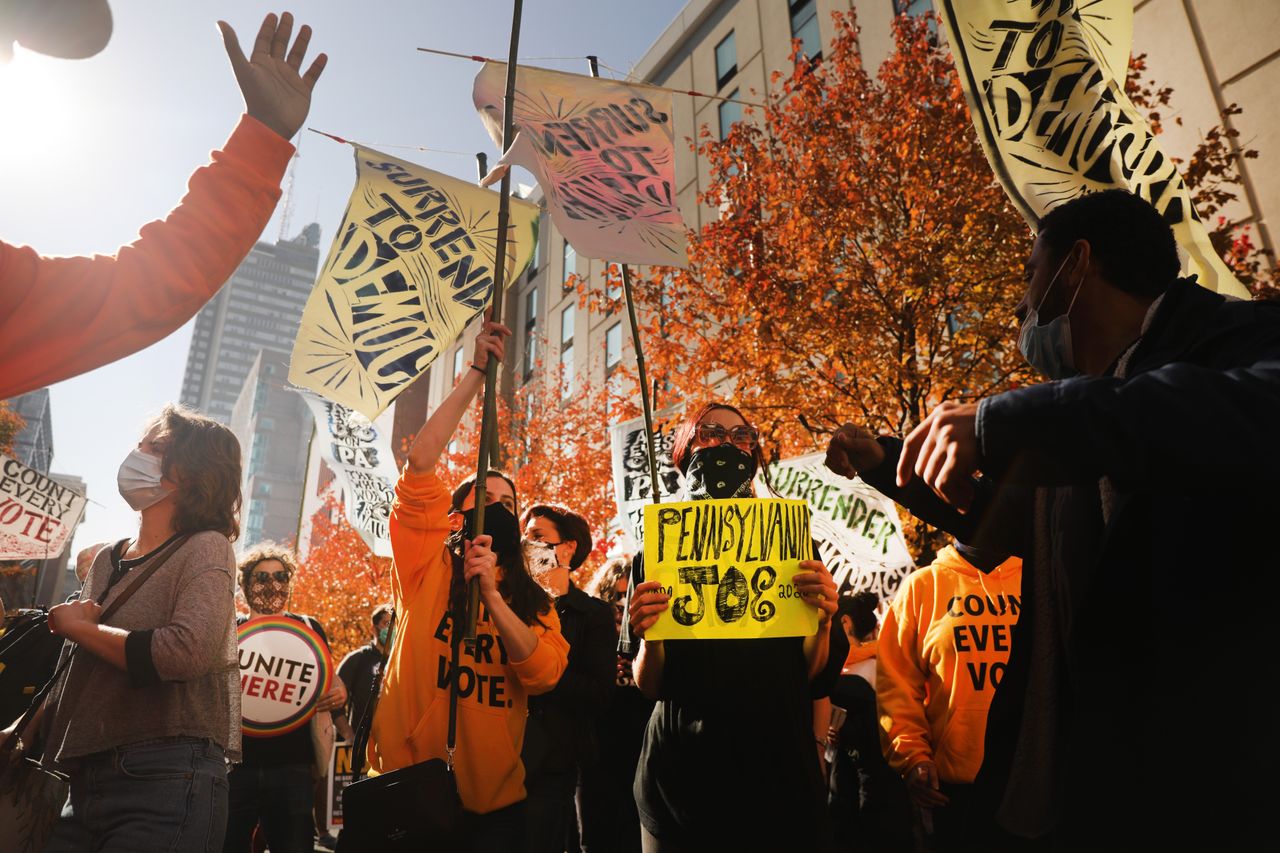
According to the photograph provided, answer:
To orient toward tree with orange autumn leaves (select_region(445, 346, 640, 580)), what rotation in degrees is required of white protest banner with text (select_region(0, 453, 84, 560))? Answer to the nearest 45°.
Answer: approximately 135° to its left

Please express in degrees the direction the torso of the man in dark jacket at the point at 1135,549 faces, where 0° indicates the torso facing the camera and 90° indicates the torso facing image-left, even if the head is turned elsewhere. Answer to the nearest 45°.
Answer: approximately 90°

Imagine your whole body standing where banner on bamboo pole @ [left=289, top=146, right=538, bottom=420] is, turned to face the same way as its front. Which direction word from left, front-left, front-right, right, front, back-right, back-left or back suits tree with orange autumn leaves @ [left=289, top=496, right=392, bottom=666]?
back

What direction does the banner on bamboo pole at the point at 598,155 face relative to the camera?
away from the camera

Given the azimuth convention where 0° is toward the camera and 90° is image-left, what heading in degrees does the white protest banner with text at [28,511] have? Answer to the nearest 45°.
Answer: approximately 0°

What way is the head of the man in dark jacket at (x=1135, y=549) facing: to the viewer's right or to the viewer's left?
to the viewer's left

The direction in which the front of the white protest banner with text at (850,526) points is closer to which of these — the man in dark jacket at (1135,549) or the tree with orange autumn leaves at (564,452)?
the man in dark jacket

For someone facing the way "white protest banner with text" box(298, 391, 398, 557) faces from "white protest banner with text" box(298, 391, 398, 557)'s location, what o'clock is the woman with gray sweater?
The woman with gray sweater is roughly at 12 o'clock from the white protest banner with text.
